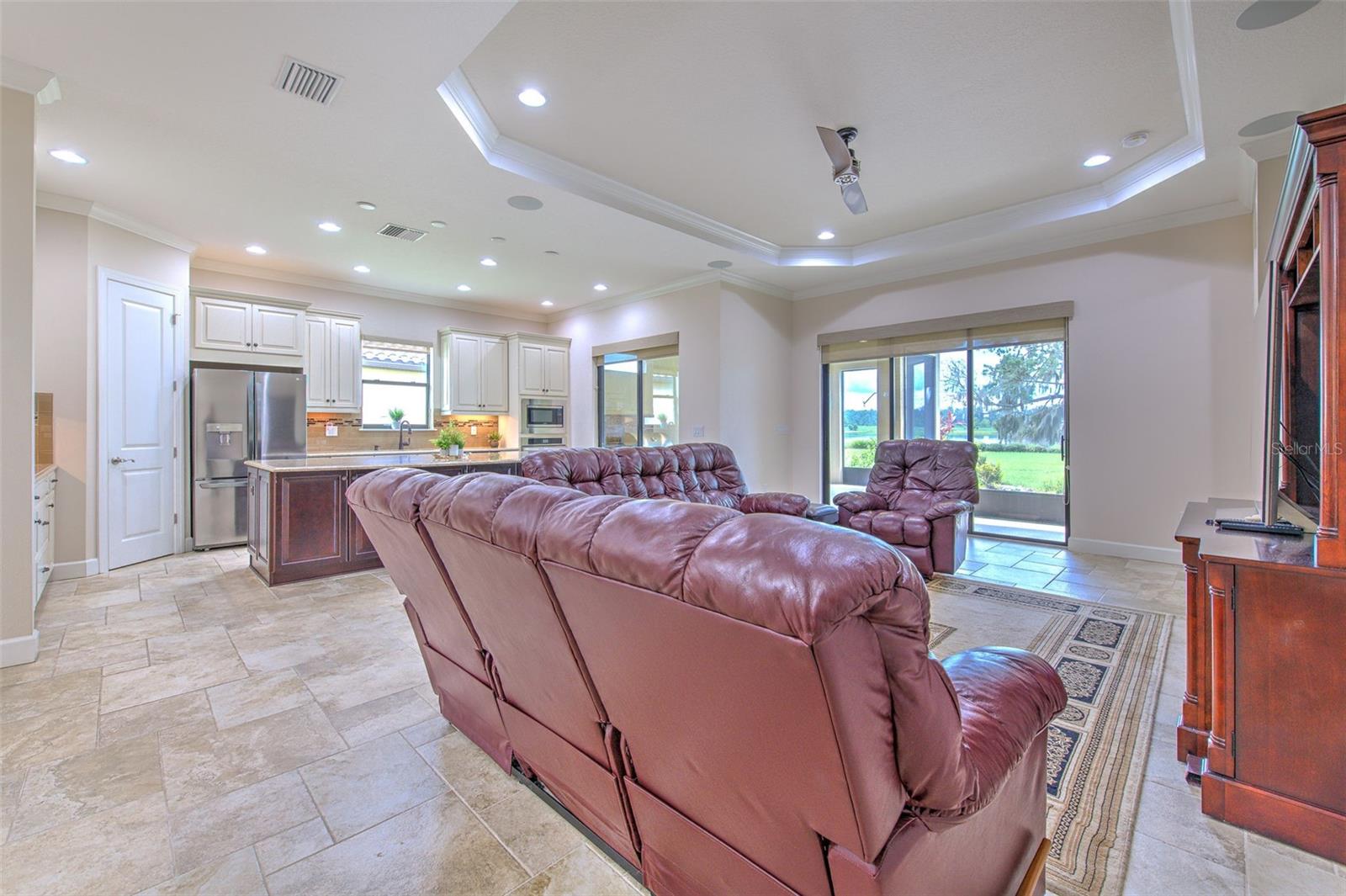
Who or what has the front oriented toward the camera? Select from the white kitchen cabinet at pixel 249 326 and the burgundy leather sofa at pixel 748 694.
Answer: the white kitchen cabinet

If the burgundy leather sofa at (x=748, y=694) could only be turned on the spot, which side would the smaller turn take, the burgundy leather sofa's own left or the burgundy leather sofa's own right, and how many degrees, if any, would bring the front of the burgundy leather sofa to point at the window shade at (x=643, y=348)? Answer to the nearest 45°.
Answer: approximately 45° to the burgundy leather sofa's own left

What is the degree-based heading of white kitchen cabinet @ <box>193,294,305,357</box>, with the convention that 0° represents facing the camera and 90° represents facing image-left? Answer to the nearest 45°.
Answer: approximately 0°

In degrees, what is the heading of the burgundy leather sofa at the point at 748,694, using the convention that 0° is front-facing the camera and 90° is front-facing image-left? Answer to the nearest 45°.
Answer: approximately 225°

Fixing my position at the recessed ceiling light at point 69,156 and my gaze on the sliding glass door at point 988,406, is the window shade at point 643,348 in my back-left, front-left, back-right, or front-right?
front-left

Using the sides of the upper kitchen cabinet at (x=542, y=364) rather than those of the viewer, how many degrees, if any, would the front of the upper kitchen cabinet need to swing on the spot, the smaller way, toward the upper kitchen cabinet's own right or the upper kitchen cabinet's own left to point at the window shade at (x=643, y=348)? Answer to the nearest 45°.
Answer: approximately 45° to the upper kitchen cabinet's own left

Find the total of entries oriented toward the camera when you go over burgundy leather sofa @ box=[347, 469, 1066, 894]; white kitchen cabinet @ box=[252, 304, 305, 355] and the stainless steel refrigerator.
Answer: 2

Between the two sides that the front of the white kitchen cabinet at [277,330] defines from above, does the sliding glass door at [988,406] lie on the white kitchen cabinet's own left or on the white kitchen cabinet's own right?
on the white kitchen cabinet's own left

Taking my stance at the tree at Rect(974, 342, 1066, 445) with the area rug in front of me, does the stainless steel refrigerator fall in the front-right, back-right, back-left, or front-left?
front-right

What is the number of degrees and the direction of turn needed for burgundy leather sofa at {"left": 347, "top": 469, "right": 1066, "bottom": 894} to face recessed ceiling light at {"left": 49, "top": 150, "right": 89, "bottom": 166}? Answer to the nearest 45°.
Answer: approximately 90° to its left

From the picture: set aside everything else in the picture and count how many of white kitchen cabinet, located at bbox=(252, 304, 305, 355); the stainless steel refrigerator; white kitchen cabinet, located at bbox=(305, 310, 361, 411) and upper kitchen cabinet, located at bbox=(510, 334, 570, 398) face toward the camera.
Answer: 4

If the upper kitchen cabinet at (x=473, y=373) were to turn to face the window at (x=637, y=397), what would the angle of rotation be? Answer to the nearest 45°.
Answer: approximately 45° to its left

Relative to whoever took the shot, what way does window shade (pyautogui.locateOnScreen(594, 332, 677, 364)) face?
facing the viewer and to the left of the viewer
